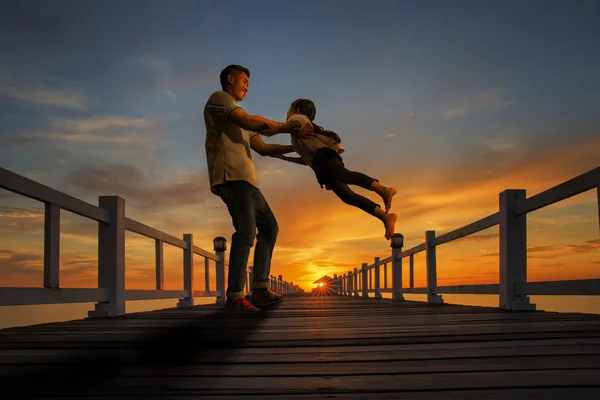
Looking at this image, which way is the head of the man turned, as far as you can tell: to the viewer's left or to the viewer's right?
to the viewer's right

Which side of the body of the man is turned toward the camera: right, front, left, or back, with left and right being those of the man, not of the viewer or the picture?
right
